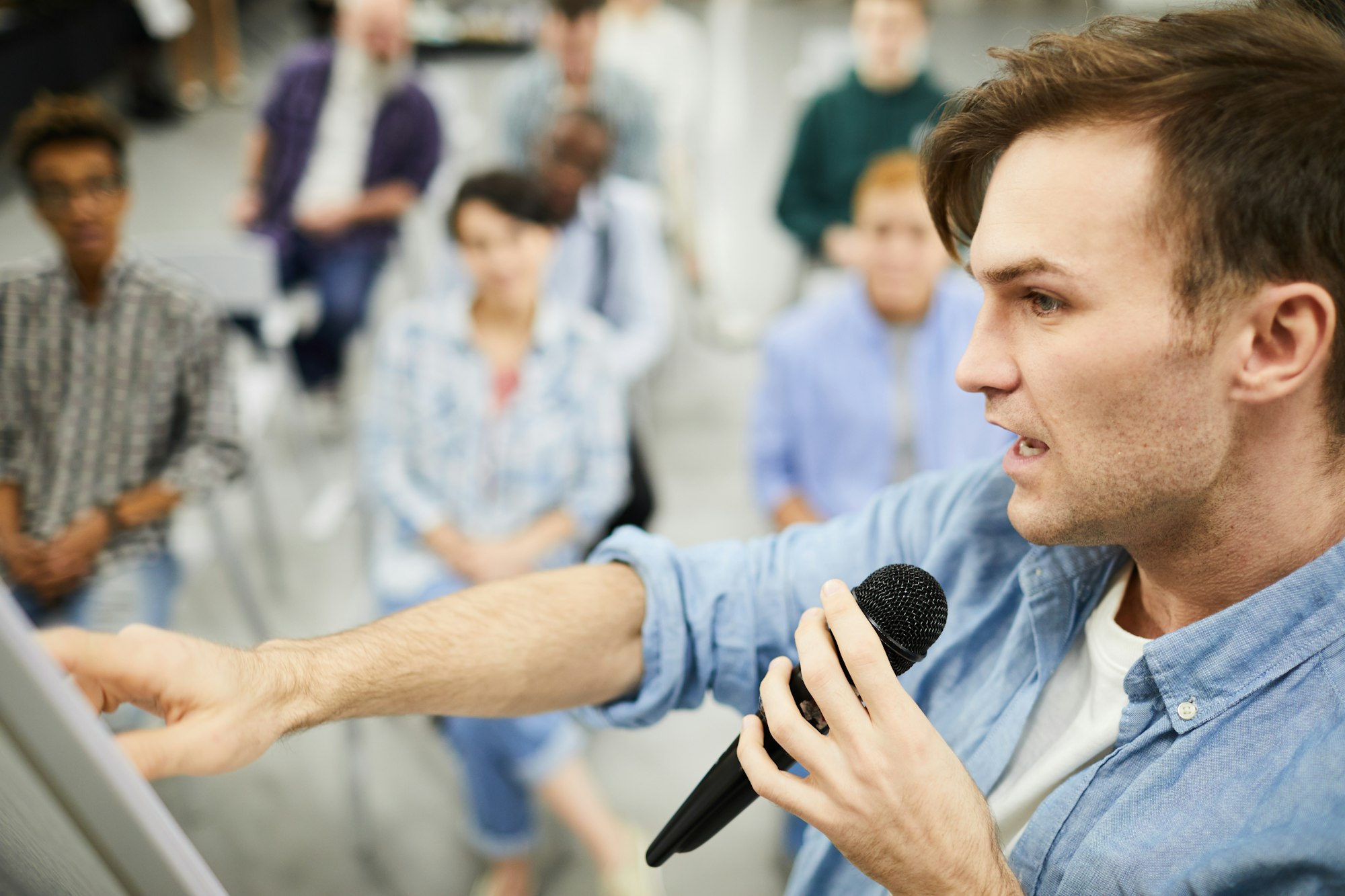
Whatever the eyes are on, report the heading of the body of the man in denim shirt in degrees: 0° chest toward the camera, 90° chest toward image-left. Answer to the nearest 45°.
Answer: approximately 45°

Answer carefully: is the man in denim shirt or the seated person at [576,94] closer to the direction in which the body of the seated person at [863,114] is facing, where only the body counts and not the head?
the man in denim shirt

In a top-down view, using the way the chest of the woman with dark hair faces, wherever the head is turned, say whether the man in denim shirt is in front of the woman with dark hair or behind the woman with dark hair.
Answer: in front

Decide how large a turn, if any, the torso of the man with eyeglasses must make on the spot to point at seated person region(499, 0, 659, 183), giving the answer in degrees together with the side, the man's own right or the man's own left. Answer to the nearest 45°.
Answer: approximately 135° to the man's own left

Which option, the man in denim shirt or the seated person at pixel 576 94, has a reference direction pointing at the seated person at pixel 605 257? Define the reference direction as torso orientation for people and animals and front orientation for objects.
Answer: the seated person at pixel 576 94

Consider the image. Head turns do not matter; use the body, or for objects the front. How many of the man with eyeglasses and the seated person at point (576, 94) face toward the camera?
2

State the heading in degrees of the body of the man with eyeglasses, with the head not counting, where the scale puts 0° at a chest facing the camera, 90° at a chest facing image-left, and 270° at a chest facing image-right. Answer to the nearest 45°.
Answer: approximately 0°

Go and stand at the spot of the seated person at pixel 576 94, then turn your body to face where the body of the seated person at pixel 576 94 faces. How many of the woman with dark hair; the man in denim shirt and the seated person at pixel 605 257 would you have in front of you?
3

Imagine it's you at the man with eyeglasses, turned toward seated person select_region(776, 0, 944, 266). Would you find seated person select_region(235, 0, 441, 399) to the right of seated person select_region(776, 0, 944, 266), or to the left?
left

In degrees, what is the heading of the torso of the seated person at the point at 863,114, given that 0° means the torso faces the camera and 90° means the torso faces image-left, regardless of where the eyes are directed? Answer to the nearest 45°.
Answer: approximately 0°
